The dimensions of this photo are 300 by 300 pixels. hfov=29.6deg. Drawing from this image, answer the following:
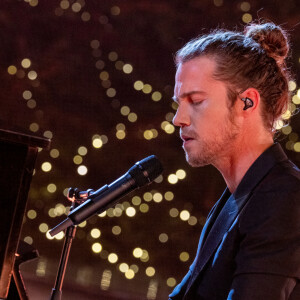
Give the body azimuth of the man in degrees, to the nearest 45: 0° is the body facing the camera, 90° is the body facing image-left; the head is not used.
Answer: approximately 90°

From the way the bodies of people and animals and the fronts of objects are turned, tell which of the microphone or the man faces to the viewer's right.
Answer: the microphone

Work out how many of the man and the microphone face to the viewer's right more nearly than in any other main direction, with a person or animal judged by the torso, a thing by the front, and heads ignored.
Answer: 1

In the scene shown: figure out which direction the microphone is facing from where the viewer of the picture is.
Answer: facing to the right of the viewer

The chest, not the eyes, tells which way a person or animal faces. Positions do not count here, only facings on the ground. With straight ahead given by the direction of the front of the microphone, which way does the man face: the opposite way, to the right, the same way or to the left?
the opposite way
